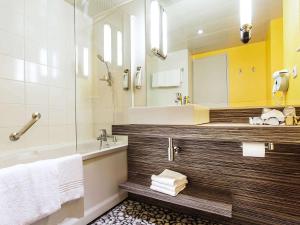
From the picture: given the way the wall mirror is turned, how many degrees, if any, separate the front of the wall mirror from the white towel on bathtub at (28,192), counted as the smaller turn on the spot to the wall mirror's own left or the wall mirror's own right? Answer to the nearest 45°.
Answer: approximately 45° to the wall mirror's own right

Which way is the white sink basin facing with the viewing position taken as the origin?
facing the viewer and to the left of the viewer

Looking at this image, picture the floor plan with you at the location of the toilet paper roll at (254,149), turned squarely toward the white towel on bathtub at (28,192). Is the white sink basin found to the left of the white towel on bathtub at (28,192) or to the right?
right

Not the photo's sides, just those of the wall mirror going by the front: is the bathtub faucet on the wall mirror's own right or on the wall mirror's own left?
on the wall mirror's own right

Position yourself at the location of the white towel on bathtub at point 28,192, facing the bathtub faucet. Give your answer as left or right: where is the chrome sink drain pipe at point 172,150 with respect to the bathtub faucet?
right

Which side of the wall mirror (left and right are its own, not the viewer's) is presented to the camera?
front

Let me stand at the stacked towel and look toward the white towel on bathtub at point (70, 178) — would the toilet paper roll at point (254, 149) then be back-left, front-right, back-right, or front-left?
back-left

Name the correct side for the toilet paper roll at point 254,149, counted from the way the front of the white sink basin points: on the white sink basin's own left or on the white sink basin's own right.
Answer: on the white sink basin's own left

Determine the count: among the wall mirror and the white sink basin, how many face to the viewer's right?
0

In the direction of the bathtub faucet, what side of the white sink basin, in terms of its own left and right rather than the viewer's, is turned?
right

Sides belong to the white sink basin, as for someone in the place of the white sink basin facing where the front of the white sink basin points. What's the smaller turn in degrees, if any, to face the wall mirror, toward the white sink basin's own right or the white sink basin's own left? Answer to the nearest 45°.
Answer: approximately 180°
